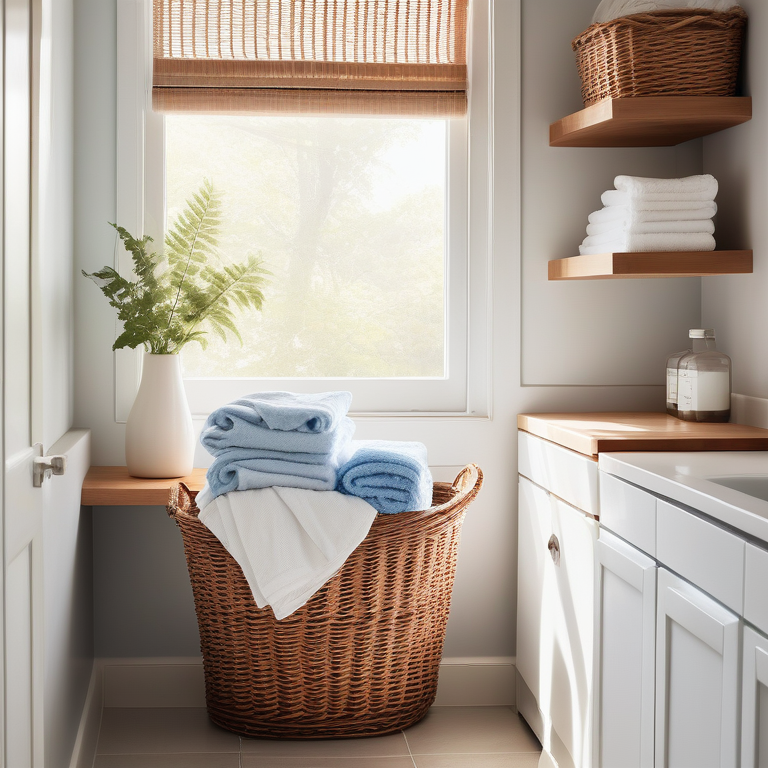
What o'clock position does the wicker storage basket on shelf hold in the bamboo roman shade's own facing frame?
The wicker storage basket on shelf is roughly at 10 o'clock from the bamboo roman shade.

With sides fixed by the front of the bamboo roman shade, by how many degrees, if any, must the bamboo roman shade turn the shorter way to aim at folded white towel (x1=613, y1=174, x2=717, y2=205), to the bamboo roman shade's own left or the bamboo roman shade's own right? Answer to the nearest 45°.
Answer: approximately 45° to the bamboo roman shade's own left

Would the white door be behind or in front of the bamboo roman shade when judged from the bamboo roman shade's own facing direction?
in front

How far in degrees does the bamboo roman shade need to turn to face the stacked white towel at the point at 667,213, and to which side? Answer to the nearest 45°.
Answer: approximately 45° to its left

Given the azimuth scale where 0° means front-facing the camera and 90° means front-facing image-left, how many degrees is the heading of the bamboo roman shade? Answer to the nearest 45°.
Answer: approximately 0°

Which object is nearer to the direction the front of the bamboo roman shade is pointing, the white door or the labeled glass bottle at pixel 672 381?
the white door

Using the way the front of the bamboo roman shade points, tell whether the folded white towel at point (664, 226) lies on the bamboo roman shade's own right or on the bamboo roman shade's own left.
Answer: on the bamboo roman shade's own left
